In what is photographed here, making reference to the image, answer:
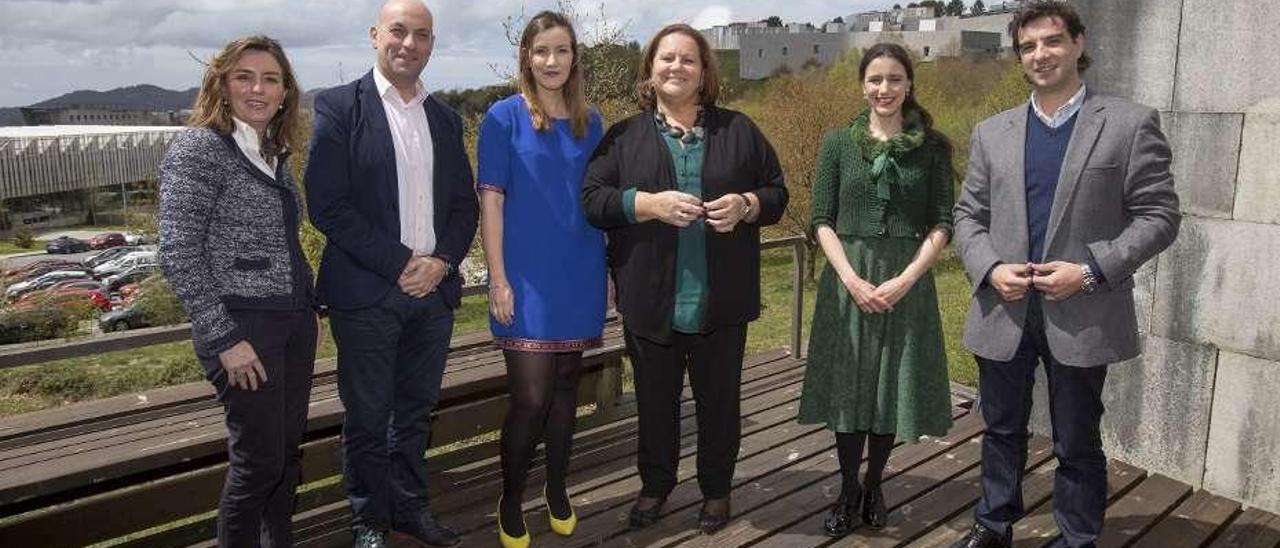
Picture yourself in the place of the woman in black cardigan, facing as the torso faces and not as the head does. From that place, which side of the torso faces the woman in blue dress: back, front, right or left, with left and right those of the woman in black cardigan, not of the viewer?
right

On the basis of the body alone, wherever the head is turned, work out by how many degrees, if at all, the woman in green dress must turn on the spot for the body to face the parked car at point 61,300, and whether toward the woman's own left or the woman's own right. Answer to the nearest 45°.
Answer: approximately 135° to the woman's own right

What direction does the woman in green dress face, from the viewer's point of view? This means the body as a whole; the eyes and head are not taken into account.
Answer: toward the camera

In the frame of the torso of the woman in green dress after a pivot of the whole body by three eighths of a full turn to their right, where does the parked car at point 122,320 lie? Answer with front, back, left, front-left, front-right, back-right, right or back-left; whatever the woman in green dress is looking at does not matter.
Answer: front

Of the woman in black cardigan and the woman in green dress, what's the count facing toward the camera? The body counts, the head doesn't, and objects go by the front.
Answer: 2

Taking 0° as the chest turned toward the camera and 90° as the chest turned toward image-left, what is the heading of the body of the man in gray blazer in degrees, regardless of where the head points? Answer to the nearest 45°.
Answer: approximately 45°

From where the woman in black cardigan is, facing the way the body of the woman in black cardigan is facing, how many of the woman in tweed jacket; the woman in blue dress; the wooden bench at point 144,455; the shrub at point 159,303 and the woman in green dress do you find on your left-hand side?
1

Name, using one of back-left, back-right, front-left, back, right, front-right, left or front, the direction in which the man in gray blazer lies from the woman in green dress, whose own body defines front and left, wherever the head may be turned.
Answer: left

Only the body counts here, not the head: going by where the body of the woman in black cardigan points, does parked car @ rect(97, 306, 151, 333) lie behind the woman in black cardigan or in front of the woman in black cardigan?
behind

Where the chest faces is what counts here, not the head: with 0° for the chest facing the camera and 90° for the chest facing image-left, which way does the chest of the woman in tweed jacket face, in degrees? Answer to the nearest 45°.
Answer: approximately 315°

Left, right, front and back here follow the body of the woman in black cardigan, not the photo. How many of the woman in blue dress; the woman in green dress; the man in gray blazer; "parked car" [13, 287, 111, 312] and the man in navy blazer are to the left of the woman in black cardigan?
2
